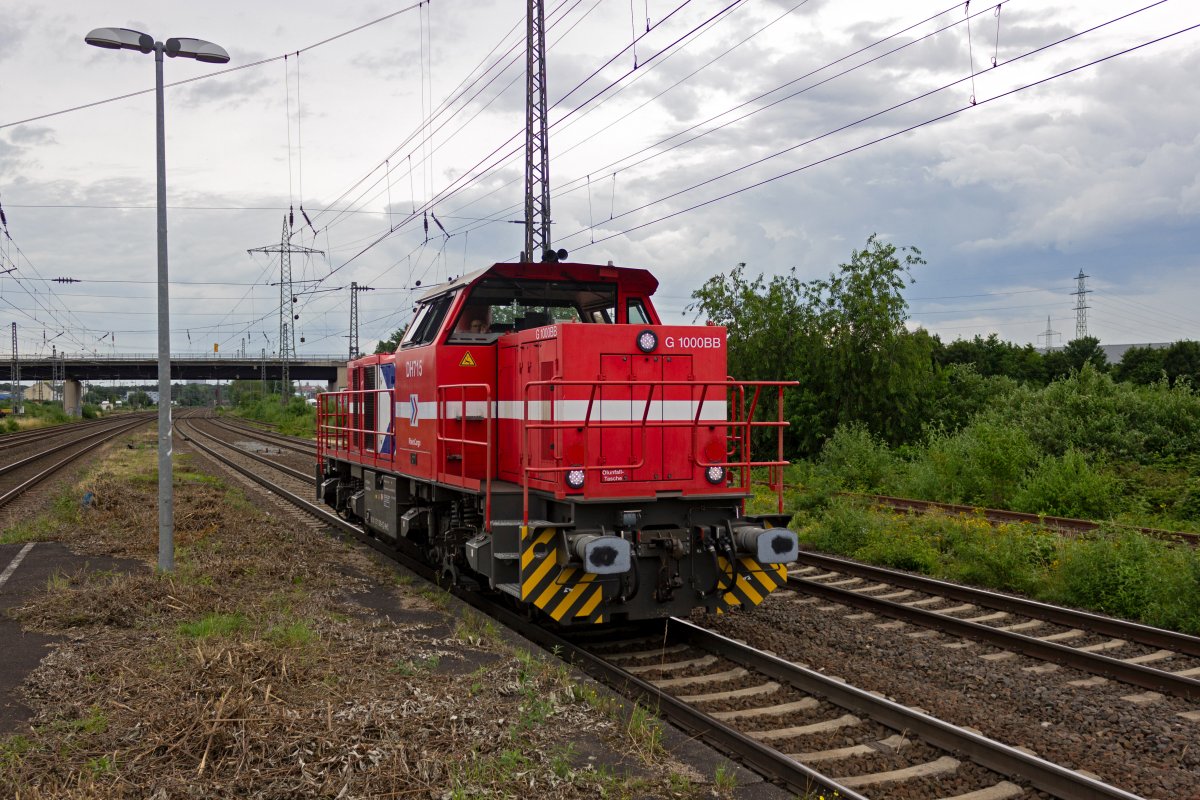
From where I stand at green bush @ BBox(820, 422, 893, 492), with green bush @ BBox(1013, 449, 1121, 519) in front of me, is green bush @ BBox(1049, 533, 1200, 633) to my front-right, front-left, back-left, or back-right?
front-right

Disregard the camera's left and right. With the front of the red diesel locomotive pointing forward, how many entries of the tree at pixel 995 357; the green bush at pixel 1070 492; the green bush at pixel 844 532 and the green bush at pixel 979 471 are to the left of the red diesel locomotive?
4

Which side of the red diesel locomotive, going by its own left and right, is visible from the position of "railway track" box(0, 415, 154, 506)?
back

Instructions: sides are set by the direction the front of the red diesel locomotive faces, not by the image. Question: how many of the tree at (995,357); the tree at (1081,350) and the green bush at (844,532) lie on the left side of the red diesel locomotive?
3

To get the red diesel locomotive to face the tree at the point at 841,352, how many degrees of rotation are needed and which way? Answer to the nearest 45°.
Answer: approximately 90° to its left

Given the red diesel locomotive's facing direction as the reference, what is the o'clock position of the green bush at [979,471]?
The green bush is roughly at 9 o'clock from the red diesel locomotive.

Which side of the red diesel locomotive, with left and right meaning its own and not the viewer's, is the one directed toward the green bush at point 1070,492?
left

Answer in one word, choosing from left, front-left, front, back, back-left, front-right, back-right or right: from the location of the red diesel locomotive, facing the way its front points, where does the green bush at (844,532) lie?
left

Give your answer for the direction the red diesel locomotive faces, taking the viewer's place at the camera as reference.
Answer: facing the viewer and to the right of the viewer

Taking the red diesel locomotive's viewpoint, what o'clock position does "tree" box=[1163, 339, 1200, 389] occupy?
The tree is roughly at 9 o'clock from the red diesel locomotive.

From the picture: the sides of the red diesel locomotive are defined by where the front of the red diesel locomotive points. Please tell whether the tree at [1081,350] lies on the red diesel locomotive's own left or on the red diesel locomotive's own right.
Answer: on the red diesel locomotive's own left
